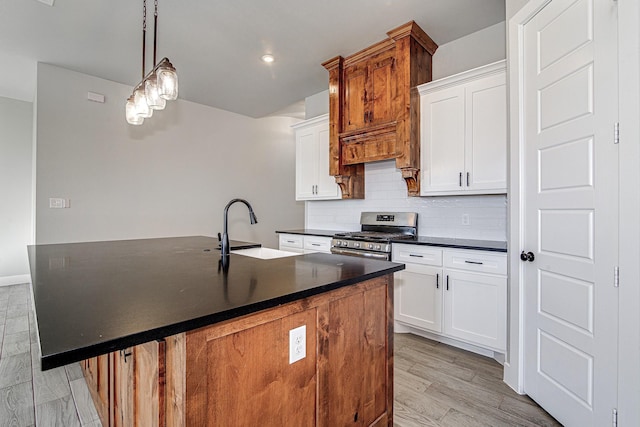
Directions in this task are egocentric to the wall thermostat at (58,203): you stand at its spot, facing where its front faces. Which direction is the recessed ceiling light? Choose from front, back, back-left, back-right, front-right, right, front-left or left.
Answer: front-left

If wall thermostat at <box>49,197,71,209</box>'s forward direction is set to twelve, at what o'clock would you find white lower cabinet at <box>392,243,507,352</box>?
The white lower cabinet is roughly at 11 o'clock from the wall thermostat.

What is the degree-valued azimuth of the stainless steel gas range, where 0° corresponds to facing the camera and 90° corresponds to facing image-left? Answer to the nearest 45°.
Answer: approximately 45°

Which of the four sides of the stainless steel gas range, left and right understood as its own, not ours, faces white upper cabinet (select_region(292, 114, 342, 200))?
right

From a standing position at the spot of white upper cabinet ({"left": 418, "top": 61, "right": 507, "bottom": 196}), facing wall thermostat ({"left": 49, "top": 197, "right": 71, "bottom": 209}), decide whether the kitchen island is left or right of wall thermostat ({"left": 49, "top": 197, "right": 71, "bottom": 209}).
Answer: left

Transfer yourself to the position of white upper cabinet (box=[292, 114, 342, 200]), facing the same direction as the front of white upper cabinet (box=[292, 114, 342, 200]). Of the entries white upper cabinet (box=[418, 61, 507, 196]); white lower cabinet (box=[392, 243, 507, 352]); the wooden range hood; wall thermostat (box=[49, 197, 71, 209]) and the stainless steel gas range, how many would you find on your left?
4

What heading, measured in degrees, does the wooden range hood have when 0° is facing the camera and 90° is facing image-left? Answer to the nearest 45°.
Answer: approximately 45°

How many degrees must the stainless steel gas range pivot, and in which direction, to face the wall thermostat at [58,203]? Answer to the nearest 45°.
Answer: approximately 45° to its right

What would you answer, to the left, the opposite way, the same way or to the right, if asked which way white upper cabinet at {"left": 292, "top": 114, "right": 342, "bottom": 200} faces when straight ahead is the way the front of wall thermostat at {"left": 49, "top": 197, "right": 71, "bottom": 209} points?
to the right

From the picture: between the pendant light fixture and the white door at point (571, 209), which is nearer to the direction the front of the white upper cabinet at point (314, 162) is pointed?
the pendant light fixture

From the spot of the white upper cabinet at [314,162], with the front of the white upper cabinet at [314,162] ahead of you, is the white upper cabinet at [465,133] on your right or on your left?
on your left

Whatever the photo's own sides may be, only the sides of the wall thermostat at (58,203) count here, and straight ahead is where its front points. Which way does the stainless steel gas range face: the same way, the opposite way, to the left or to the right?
to the right
